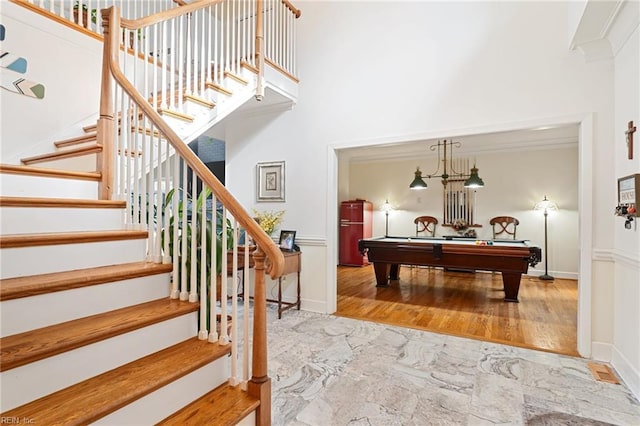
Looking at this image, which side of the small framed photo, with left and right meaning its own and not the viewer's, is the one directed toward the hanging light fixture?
back

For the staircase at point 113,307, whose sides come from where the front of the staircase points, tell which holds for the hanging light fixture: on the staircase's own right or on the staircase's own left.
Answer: on the staircase's own left

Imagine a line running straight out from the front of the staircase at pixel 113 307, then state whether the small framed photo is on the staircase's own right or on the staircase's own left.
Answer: on the staircase's own left

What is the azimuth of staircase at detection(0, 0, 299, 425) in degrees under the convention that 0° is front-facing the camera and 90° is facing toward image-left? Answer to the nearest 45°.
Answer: approximately 315°

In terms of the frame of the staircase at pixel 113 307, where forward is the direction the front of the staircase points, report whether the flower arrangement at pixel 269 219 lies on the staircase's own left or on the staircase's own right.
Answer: on the staircase's own left

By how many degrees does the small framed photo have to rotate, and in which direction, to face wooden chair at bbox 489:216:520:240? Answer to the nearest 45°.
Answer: approximately 180°
